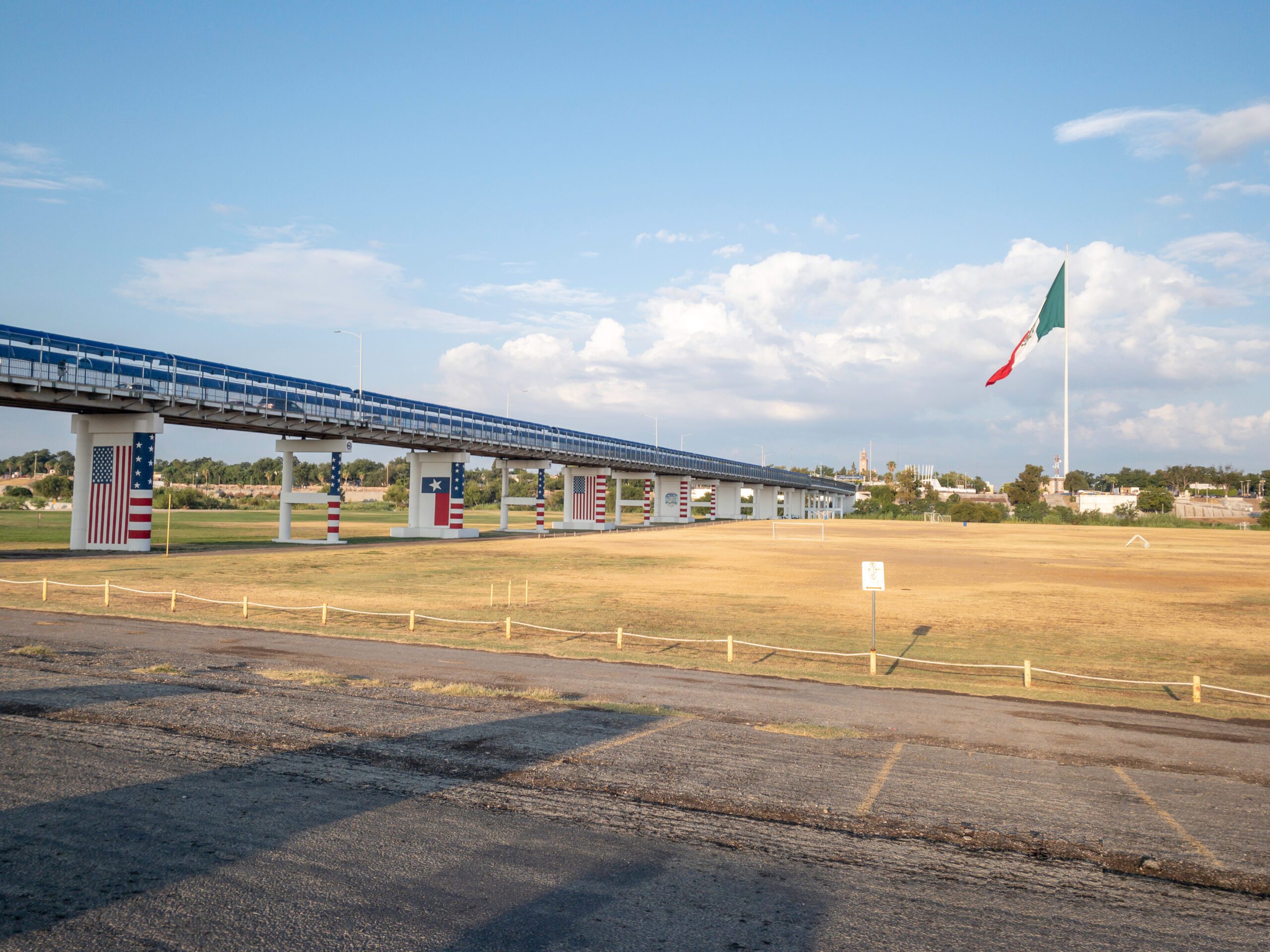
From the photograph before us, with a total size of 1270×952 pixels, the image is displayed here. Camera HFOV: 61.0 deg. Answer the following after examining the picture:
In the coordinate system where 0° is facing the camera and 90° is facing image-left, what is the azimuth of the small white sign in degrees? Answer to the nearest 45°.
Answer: approximately 0°

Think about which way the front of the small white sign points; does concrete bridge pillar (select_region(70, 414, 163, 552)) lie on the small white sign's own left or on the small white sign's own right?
on the small white sign's own right
